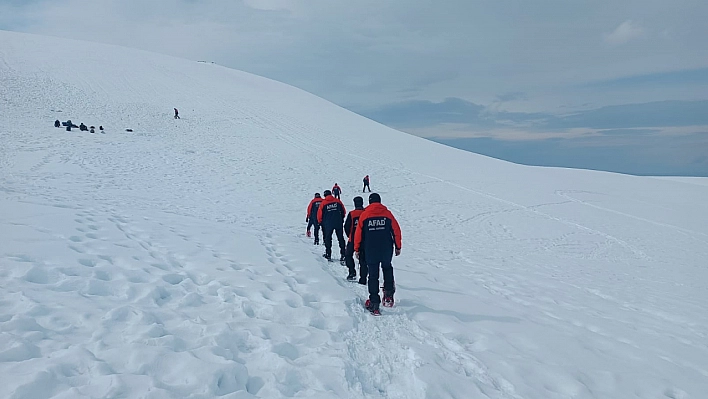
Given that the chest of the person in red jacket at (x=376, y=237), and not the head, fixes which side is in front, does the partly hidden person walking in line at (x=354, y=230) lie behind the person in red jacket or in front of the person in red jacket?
in front

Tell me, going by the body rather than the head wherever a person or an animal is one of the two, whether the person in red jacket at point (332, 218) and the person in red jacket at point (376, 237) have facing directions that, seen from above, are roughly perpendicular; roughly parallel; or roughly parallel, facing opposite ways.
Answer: roughly parallel

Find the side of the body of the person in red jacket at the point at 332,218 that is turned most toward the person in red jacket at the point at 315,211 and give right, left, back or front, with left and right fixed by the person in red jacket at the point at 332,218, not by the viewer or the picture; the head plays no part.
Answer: front

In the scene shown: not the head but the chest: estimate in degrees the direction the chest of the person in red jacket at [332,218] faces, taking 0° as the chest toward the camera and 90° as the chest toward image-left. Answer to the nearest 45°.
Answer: approximately 180°

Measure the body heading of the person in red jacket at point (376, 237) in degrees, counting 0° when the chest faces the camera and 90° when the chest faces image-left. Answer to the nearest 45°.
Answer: approximately 180°

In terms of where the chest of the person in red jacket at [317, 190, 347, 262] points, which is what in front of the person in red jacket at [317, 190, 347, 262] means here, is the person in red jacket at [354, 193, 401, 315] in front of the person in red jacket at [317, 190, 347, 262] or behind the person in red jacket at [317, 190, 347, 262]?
behind

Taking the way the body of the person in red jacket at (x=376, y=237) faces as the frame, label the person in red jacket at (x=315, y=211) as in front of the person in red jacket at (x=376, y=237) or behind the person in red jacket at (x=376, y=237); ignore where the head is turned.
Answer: in front

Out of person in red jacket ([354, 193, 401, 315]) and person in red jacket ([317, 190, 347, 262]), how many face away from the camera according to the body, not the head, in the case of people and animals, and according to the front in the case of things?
2

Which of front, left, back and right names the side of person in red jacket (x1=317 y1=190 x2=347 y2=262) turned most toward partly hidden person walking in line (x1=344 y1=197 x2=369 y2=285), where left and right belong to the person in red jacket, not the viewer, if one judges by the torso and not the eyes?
back
